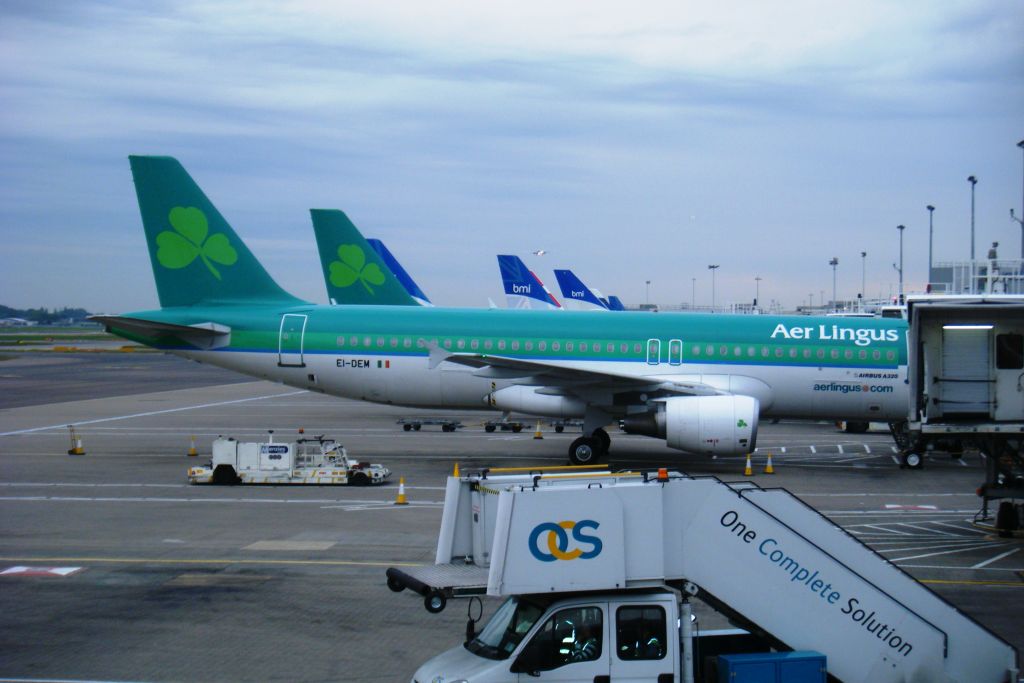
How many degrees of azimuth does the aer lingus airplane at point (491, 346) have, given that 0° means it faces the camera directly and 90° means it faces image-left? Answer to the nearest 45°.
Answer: approximately 270°

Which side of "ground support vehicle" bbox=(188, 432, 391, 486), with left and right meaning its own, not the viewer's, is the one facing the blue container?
right

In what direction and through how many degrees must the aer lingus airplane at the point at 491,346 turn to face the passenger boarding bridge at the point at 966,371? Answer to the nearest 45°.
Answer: approximately 45° to its right

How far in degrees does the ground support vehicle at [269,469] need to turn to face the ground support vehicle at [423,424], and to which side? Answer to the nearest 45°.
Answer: approximately 45° to its left

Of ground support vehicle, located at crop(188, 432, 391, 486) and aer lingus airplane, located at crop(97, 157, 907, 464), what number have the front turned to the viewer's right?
2

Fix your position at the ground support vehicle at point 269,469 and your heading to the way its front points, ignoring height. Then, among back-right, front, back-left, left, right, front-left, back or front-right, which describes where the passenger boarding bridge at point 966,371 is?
front-right

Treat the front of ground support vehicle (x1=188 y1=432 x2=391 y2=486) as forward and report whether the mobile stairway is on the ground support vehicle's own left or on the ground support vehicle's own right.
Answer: on the ground support vehicle's own right

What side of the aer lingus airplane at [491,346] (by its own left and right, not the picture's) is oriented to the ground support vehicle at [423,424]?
left

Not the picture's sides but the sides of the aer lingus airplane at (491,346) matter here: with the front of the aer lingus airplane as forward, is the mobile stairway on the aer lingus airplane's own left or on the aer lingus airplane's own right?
on the aer lingus airplane's own right

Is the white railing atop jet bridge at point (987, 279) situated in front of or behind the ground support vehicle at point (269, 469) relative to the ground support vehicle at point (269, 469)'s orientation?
in front

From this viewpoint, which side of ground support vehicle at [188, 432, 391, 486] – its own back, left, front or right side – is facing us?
right

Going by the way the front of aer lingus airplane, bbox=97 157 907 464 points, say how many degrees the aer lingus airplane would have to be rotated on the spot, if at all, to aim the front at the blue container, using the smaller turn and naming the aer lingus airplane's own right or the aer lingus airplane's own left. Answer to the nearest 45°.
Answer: approximately 90° to the aer lingus airplane's own right
